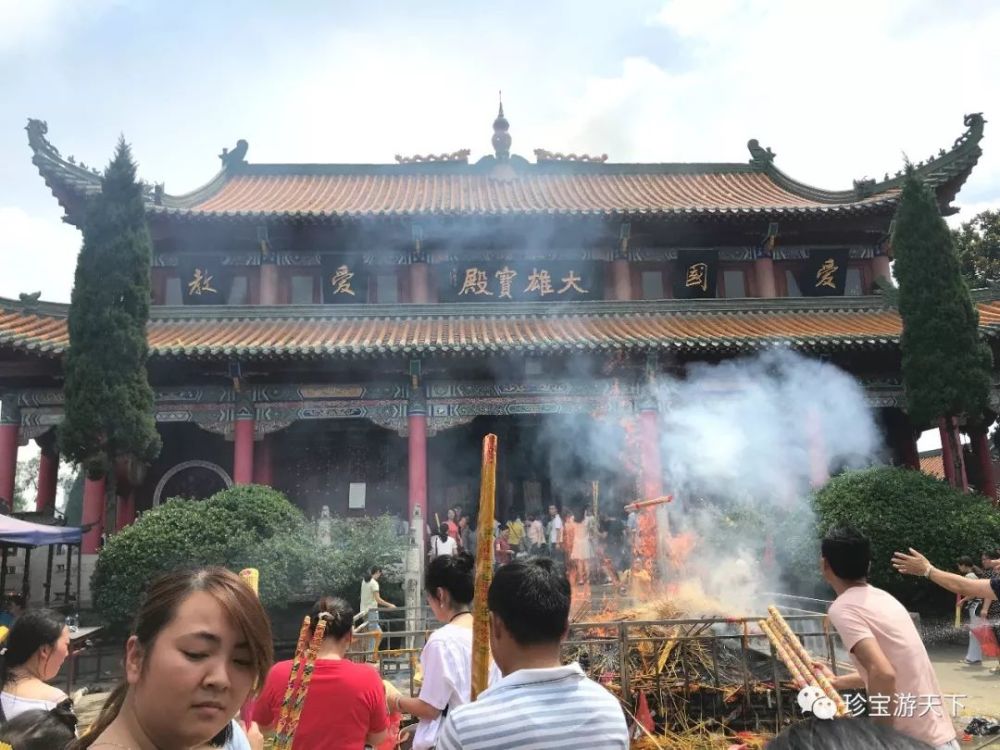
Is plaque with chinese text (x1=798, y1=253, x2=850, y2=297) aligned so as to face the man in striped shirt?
yes

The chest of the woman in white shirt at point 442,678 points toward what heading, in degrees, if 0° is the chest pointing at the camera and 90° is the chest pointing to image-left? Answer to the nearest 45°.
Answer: approximately 135°

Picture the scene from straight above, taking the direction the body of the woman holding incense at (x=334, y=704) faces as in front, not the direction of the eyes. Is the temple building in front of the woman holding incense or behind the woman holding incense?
in front

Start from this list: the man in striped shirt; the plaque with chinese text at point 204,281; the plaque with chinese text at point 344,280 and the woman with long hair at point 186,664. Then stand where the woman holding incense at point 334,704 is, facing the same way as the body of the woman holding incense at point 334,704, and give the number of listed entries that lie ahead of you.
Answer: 2

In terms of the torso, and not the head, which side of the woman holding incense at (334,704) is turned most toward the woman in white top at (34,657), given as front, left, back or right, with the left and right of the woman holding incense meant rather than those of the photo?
left

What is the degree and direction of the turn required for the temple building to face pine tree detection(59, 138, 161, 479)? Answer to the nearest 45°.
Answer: approximately 45° to its right

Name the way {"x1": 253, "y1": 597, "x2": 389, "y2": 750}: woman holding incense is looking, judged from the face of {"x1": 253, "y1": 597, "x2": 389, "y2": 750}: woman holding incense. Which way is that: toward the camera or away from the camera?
away from the camera

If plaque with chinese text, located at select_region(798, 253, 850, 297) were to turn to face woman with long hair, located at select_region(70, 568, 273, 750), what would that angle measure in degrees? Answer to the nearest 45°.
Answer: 0° — it already faces them

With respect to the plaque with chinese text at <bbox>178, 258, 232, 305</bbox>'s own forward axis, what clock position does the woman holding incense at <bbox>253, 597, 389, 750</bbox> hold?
The woman holding incense is roughly at 12 o'clock from the plaque with chinese text.

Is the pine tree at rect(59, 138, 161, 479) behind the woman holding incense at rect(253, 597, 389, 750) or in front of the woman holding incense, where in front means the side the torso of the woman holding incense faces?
in front

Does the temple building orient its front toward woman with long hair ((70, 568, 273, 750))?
yes

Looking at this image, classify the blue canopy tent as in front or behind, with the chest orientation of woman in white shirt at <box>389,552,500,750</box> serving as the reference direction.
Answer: in front

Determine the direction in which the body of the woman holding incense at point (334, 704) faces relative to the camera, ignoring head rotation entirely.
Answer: away from the camera

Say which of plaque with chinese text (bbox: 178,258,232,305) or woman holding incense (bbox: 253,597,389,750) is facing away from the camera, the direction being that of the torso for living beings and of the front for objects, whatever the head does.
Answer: the woman holding incense

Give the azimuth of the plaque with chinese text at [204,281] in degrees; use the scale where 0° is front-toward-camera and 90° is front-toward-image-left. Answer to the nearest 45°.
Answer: approximately 0°

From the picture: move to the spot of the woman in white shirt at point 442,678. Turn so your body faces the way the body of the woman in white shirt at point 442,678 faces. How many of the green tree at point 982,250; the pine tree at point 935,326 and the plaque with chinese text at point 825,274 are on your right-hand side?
3
